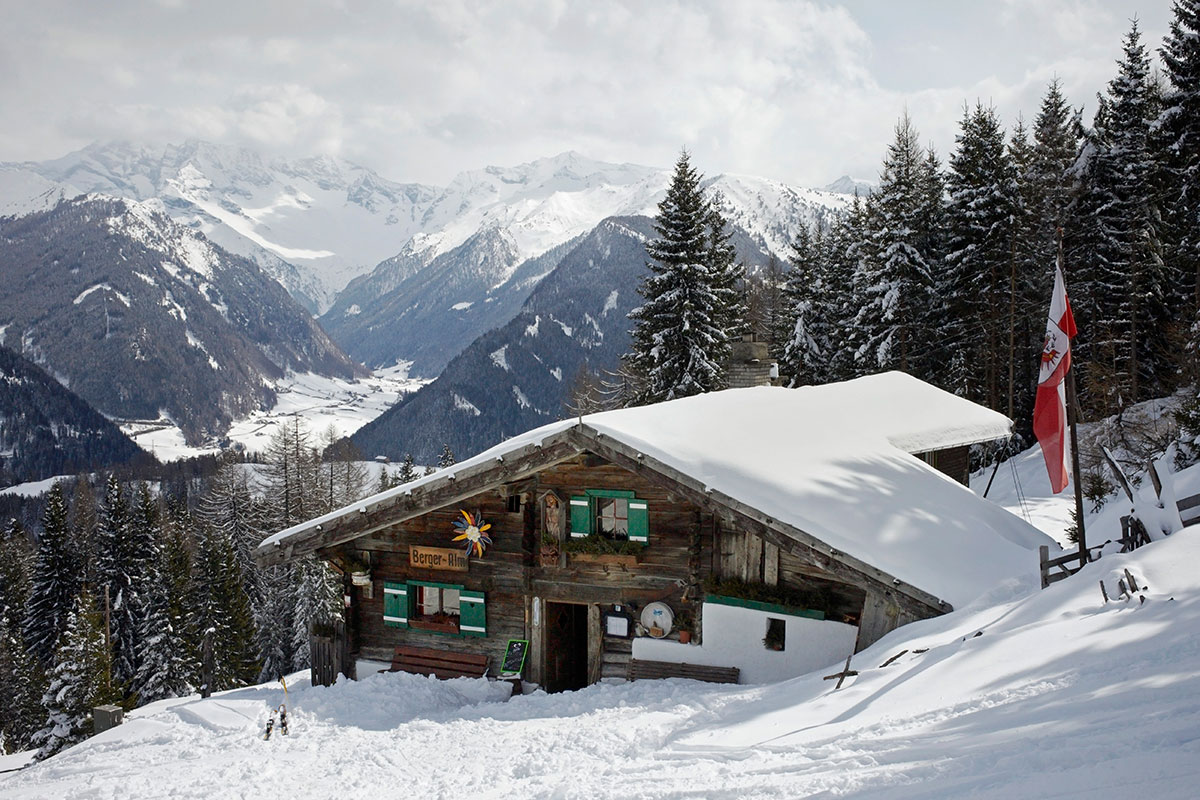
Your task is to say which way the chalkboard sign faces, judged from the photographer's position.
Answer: facing the viewer

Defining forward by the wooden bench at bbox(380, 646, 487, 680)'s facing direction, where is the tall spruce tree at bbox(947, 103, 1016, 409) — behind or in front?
behind

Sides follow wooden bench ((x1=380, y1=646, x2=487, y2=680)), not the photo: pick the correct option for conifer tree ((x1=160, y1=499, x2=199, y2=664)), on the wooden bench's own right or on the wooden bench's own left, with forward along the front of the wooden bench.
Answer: on the wooden bench's own right

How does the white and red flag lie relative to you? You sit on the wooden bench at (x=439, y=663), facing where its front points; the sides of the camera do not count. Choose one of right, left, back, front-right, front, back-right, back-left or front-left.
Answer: left

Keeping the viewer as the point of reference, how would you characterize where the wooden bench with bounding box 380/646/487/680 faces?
facing the viewer and to the left of the viewer

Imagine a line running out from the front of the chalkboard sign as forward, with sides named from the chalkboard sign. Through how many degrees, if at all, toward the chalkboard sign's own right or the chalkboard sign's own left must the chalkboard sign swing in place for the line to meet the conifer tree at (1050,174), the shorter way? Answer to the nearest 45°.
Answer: approximately 135° to the chalkboard sign's own left

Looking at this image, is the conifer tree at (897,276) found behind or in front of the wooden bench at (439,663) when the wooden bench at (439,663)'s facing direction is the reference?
behind

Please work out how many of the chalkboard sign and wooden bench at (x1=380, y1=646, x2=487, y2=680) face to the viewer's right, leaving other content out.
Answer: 0
